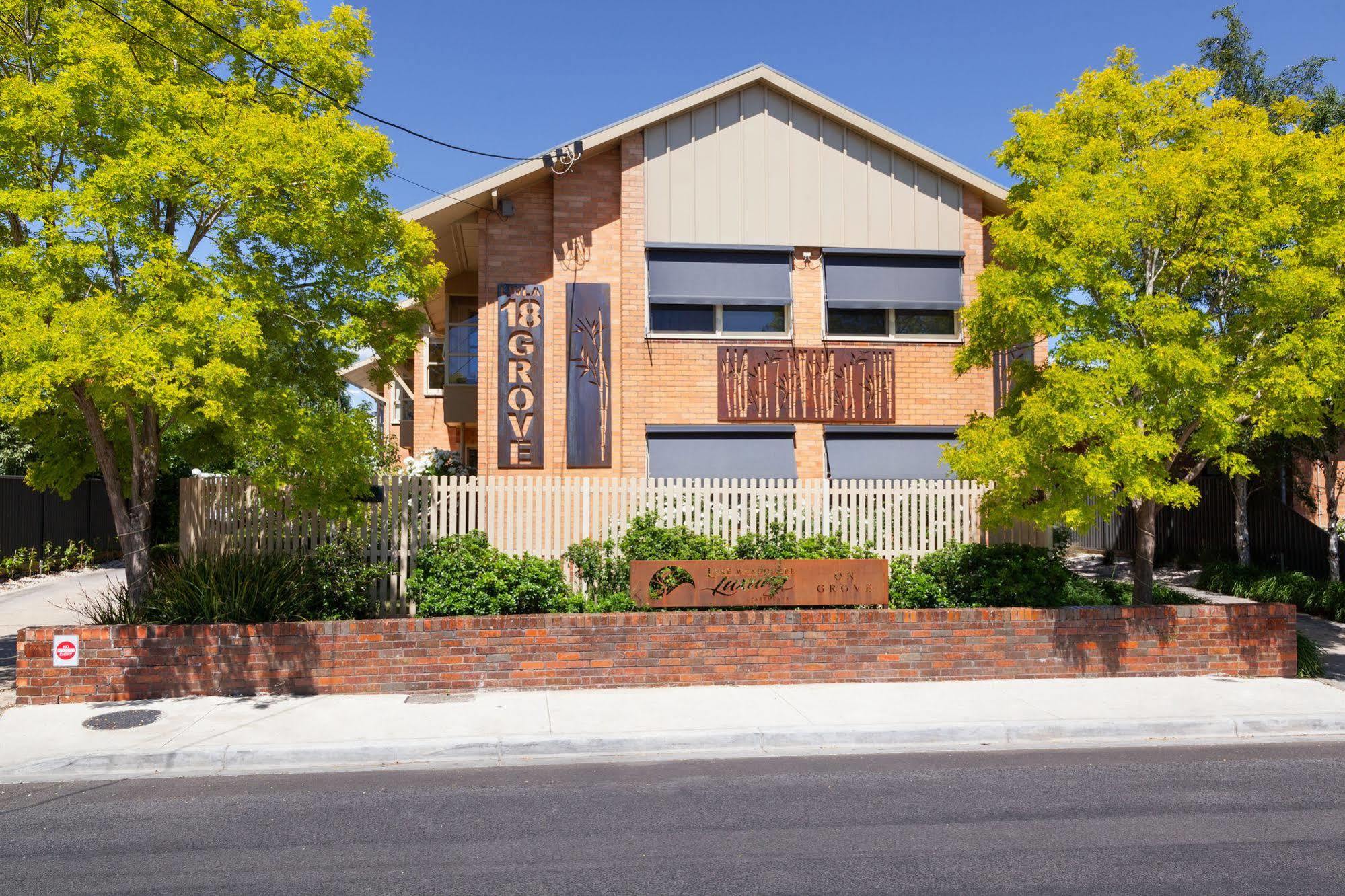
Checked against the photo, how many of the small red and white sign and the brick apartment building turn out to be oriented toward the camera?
2

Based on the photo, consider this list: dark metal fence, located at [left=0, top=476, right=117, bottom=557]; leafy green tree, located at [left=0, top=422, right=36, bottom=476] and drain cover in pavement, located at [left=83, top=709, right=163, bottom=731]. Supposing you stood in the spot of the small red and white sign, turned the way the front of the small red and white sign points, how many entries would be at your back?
2

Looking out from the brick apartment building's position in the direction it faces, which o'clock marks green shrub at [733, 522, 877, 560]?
The green shrub is roughly at 12 o'clock from the brick apartment building.

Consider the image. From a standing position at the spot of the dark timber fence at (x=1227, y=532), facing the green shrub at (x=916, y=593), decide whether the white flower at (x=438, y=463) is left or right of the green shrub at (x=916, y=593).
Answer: right

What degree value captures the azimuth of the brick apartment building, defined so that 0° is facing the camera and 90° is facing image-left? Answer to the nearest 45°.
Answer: approximately 0°

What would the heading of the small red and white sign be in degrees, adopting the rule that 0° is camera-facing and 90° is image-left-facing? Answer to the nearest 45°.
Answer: approximately 0°

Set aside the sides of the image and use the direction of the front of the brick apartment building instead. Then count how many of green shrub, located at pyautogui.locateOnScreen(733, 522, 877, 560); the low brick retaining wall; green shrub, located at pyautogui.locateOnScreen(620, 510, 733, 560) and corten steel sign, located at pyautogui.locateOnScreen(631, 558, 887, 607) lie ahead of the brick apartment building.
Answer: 4

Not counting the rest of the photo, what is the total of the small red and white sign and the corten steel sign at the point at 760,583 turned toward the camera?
2

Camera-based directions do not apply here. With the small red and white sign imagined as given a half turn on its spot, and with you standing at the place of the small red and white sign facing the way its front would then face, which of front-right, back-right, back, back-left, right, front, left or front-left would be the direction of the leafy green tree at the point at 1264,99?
right
